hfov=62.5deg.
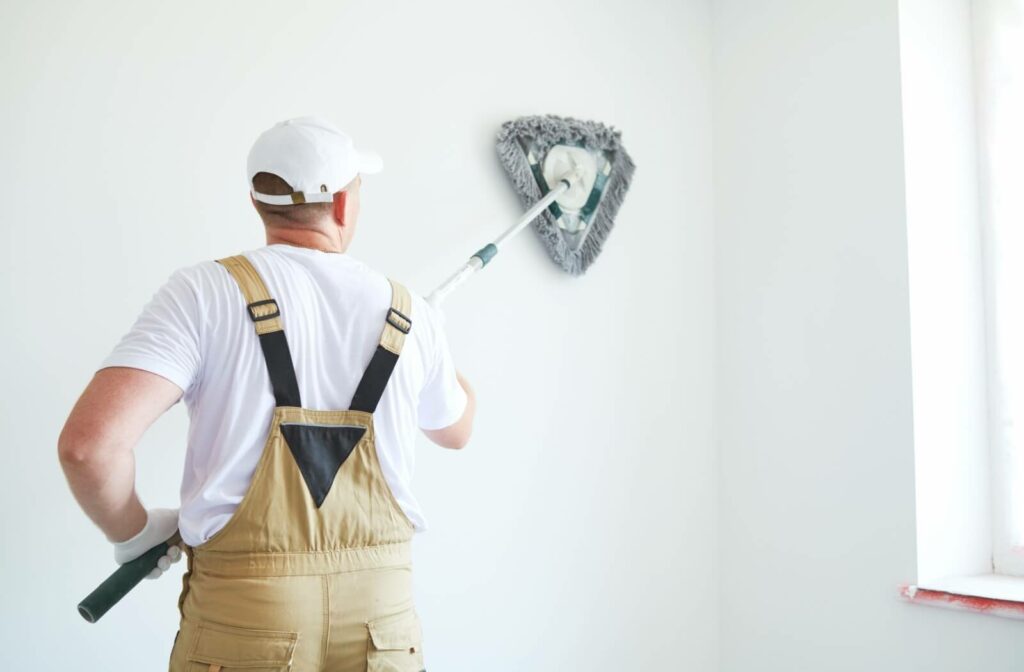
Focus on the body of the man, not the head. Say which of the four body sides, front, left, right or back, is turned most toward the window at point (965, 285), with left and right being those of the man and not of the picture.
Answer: right

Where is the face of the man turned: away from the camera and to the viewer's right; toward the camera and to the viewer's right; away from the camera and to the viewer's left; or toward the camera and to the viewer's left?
away from the camera and to the viewer's right

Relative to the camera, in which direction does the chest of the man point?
away from the camera
